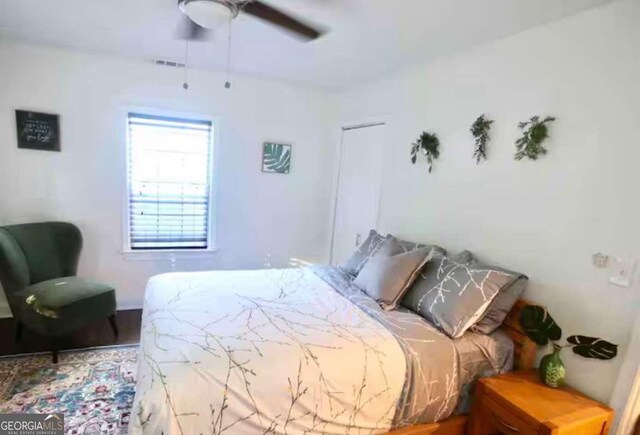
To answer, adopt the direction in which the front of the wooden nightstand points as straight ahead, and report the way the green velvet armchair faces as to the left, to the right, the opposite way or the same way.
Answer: the opposite way

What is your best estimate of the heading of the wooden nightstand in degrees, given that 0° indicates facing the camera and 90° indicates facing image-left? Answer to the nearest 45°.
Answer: approximately 45°

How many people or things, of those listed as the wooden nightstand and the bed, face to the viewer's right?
0

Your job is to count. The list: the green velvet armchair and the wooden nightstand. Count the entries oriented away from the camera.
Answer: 0

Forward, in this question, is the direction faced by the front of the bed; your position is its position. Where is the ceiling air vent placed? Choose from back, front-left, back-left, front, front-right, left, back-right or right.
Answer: right

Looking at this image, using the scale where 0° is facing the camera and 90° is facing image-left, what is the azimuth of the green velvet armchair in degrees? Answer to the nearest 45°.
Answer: approximately 315°
